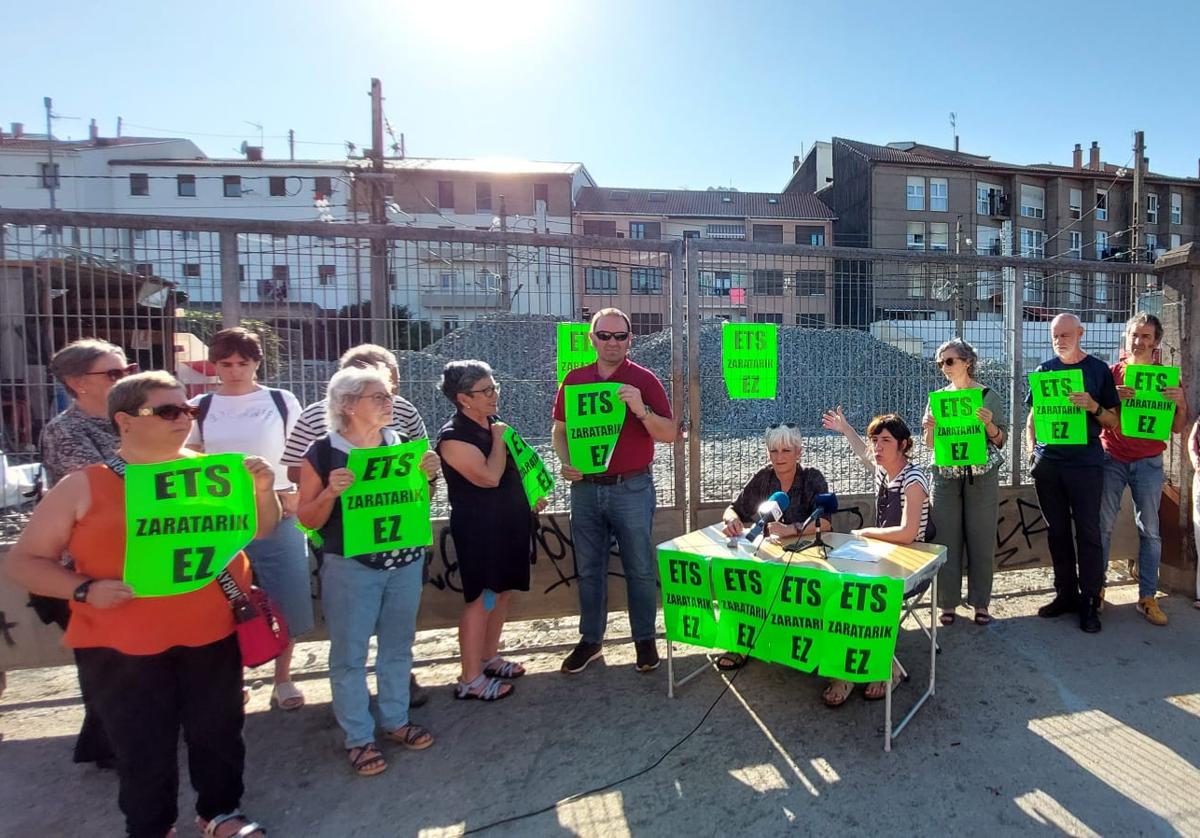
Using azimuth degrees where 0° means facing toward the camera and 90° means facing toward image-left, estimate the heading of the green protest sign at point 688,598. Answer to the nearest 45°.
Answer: approximately 0°

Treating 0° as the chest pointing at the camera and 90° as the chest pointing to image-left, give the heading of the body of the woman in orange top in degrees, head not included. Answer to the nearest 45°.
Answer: approximately 315°

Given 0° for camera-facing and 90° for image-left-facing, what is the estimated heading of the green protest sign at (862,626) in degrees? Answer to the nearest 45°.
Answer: approximately 0°

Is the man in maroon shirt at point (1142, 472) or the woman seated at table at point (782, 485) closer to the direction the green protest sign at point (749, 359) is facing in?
the woman seated at table

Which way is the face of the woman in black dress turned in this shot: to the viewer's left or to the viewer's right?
to the viewer's right

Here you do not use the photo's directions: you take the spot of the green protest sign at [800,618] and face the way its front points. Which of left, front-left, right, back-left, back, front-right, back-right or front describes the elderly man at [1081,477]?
back-left
